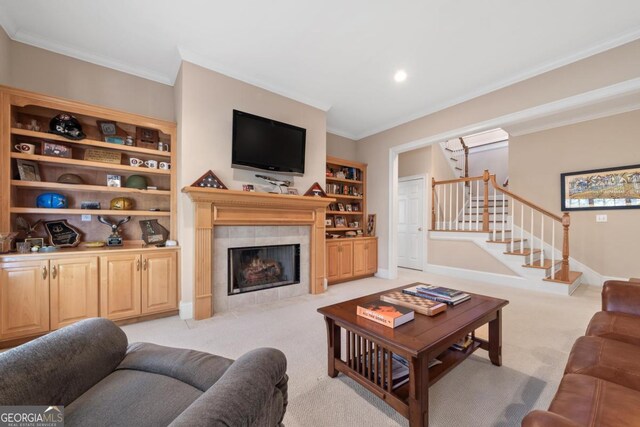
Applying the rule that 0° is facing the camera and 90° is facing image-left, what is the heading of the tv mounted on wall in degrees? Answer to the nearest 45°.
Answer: approximately 315°

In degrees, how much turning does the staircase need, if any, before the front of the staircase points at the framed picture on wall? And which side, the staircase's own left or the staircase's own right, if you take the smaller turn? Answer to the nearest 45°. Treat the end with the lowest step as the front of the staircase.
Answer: approximately 45° to the staircase's own left

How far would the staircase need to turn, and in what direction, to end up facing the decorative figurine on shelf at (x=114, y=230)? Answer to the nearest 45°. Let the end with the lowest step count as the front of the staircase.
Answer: approximately 90° to its right

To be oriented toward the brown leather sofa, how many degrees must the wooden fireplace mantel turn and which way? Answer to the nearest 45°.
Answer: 0° — it already faces it

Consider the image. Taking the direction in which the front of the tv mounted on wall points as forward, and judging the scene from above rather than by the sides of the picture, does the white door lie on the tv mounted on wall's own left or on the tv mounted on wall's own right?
on the tv mounted on wall's own left

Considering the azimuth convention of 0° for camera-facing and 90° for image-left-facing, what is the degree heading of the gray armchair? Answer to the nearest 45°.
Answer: approximately 225°

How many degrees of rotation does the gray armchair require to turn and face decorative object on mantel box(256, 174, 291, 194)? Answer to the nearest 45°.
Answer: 0° — it already faces it

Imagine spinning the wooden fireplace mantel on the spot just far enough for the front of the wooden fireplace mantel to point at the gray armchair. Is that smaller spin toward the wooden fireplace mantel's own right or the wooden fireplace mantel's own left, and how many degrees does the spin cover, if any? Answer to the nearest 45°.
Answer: approximately 45° to the wooden fireplace mantel's own right

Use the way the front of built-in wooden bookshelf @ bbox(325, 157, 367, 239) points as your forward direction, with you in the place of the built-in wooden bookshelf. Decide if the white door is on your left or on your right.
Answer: on your left
